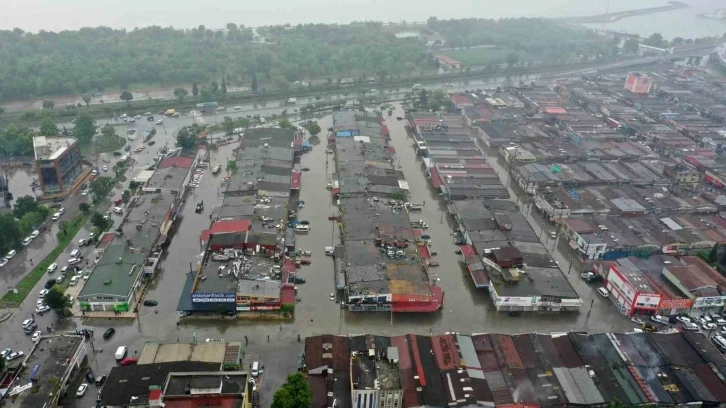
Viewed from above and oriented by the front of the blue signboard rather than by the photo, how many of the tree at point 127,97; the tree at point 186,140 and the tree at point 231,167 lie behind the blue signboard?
3

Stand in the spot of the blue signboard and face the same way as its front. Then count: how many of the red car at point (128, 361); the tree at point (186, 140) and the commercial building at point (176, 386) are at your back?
1

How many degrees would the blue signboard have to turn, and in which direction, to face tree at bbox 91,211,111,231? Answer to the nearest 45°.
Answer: approximately 135° to its right

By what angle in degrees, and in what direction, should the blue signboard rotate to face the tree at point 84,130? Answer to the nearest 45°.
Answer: approximately 180°

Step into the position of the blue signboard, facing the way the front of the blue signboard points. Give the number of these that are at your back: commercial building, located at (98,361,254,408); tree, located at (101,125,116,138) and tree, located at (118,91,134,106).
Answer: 2

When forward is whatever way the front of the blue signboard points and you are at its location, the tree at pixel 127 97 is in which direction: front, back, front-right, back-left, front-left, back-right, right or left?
back

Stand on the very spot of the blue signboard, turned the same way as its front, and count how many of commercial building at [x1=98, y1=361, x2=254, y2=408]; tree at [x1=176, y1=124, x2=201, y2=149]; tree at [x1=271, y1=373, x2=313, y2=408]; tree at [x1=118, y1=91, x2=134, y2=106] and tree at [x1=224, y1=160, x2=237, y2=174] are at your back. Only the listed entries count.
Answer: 3

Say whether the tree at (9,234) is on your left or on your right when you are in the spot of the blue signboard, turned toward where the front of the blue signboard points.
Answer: on your right

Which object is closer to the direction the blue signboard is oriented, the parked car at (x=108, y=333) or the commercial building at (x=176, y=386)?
the commercial building

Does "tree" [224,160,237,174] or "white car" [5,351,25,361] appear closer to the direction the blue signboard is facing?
the white car

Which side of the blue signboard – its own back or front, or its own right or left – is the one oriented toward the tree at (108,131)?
back

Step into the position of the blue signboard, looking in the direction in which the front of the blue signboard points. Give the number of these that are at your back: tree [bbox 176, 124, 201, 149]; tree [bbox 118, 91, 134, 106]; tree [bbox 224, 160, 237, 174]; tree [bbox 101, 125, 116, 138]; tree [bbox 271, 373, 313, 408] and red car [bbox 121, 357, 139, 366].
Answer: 4

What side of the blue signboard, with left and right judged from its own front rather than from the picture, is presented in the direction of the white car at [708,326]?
left

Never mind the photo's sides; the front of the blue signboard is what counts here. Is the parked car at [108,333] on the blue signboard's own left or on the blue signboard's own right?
on the blue signboard's own right

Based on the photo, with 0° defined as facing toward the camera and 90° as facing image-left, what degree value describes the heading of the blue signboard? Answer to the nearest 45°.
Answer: approximately 0°
